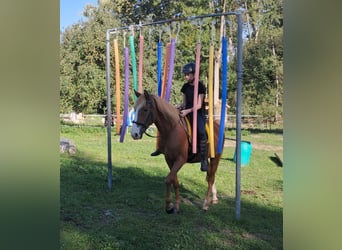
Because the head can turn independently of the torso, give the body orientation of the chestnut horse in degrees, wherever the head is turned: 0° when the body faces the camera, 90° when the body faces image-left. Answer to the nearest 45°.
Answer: approximately 45°
